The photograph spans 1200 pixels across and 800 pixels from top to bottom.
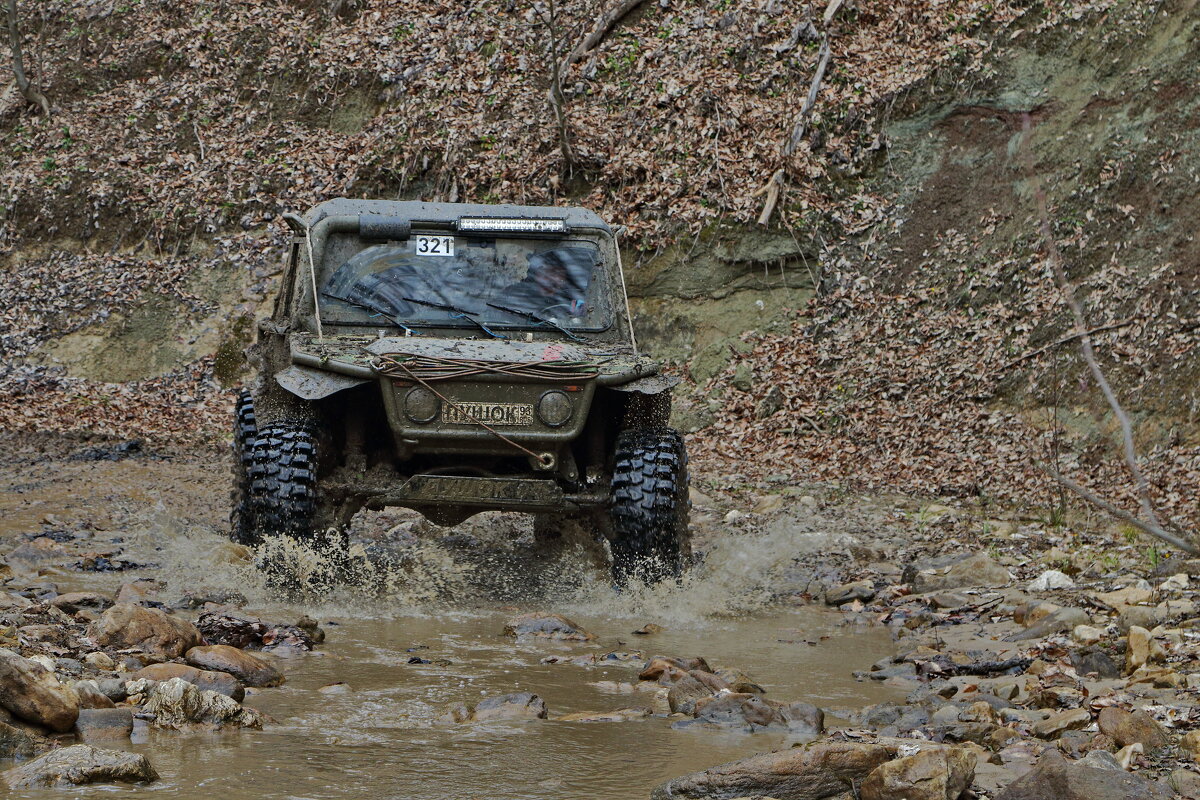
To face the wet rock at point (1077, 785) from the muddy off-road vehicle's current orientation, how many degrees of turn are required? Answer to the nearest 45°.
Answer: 0° — it already faces it

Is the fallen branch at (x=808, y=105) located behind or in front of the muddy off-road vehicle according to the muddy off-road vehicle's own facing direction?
behind

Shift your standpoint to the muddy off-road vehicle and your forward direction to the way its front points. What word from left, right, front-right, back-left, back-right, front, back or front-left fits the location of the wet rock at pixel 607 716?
front

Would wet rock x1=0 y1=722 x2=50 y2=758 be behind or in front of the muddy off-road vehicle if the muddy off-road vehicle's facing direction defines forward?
in front

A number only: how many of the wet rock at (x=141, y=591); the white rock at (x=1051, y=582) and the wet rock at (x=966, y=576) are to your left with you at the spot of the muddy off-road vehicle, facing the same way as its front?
2

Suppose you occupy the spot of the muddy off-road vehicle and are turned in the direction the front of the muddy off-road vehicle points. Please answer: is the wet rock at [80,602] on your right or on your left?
on your right

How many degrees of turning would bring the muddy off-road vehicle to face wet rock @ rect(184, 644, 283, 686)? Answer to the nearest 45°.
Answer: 0° — it already faces it

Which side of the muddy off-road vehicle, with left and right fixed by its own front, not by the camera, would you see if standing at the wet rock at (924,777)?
front

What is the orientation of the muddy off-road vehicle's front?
toward the camera

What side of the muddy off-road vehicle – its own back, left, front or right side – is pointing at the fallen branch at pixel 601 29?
back

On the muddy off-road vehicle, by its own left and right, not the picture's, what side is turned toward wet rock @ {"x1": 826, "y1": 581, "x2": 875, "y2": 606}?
left

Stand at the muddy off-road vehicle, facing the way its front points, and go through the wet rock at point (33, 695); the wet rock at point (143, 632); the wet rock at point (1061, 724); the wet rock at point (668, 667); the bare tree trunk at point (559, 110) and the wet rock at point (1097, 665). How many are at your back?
1

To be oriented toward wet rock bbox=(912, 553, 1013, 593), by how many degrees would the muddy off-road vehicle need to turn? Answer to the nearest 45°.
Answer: approximately 90° to its left

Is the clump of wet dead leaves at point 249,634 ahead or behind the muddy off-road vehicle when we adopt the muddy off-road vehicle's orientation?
ahead

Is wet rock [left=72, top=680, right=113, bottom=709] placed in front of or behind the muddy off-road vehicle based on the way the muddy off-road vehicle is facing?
in front
